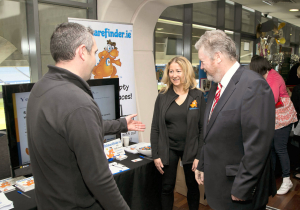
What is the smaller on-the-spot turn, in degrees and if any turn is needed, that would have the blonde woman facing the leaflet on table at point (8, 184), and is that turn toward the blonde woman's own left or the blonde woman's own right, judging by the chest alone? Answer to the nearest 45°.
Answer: approximately 45° to the blonde woman's own right

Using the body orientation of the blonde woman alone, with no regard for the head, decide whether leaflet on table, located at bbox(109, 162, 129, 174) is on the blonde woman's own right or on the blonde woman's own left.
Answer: on the blonde woman's own right

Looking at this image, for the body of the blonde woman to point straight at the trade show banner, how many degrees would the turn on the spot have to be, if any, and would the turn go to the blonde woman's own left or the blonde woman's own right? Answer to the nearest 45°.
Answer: approximately 135° to the blonde woman's own right

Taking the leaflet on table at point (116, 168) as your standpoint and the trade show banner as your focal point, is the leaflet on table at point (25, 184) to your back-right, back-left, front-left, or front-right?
back-left

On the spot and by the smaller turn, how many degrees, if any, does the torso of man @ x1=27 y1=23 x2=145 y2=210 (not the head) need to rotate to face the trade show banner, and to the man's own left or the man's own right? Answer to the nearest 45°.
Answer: approximately 45° to the man's own left

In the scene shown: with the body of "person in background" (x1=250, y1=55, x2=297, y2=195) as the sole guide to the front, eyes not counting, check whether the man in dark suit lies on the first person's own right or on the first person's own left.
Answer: on the first person's own left

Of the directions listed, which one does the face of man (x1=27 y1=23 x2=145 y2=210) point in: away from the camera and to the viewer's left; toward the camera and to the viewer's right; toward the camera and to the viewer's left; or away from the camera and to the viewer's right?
away from the camera and to the viewer's right

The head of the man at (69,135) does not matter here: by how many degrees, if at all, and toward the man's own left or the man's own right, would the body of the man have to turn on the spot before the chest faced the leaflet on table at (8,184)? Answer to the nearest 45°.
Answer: approximately 90° to the man's own left
